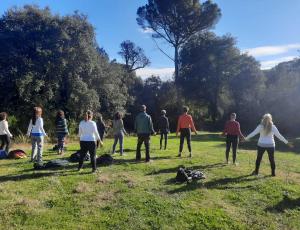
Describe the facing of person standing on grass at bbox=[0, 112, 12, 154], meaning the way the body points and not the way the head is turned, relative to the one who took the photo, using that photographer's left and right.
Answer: facing away from the viewer and to the right of the viewer

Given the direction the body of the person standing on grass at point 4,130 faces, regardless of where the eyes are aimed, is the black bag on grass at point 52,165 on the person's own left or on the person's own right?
on the person's own right

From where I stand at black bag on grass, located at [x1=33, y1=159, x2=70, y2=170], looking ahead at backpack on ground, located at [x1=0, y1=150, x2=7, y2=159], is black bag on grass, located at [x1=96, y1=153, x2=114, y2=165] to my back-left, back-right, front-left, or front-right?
back-right

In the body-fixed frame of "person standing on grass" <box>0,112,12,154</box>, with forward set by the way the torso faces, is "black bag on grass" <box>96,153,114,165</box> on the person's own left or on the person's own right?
on the person's own right
